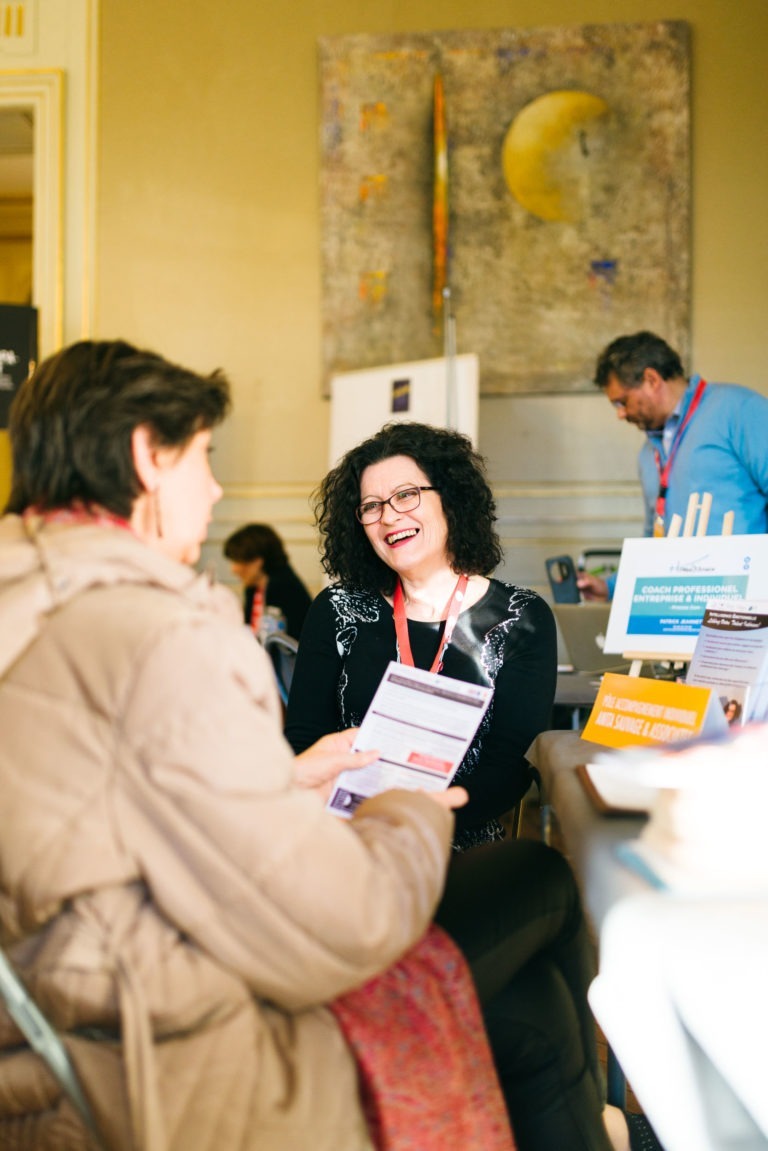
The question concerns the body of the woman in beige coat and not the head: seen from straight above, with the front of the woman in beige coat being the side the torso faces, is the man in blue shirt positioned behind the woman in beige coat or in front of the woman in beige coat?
in front

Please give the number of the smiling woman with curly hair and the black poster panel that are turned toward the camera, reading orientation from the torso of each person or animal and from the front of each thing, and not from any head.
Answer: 2

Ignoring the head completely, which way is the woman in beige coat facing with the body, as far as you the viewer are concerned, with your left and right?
facing away from the viewer and to the right of the viewer

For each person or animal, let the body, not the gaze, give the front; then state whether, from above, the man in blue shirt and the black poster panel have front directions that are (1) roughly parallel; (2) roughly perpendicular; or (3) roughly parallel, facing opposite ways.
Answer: roughly perpendicular

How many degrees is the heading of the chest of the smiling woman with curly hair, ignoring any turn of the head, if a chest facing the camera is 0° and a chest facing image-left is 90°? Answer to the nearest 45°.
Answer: approximately 0°

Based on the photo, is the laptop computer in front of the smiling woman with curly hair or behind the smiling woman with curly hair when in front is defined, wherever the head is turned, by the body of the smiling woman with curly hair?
behind

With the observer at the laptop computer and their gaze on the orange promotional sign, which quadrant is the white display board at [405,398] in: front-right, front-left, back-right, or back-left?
back-right

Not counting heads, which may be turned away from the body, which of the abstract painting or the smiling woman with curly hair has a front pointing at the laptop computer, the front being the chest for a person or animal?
the abstract painting

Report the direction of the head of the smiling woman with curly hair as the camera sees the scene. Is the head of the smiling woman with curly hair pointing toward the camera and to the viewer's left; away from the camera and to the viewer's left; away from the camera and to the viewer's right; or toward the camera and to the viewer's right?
toward the camera and to the viewer's left

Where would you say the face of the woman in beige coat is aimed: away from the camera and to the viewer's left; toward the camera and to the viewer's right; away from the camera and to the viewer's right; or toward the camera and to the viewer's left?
away from the camera and to the viewer's right

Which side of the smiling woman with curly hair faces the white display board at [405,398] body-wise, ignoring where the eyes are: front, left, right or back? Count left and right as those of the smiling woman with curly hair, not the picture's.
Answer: back

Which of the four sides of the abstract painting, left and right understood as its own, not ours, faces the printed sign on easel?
front
